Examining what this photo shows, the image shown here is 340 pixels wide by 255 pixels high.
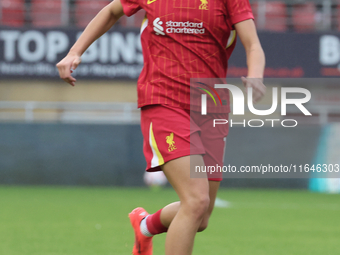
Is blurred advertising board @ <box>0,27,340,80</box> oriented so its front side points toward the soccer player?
yes

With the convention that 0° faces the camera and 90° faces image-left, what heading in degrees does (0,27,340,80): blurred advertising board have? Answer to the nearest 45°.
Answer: approximately 0°
